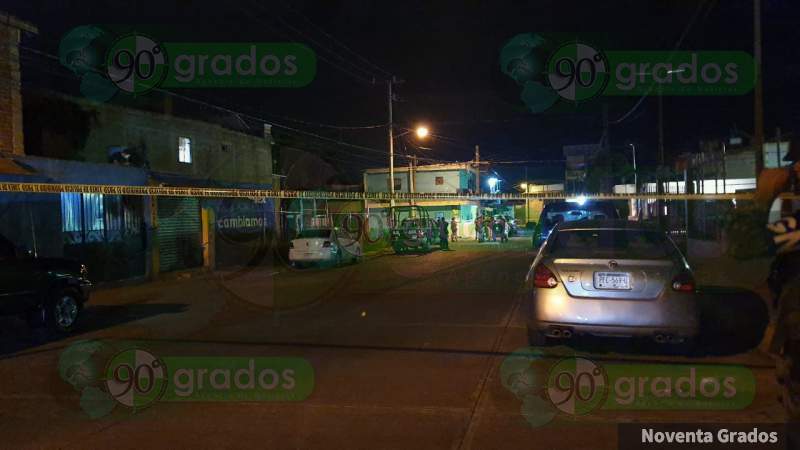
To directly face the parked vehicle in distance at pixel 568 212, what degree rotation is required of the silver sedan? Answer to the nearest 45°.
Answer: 0° — it already faces it

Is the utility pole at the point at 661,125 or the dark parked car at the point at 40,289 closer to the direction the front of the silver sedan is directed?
the utility pole

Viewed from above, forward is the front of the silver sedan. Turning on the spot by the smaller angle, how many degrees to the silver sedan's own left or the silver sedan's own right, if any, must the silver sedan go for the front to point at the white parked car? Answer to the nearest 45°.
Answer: approximately 45° to the silver sedan's own left

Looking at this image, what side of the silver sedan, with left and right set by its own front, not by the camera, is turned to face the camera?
back

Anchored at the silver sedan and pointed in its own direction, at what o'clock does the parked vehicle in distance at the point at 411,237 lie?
The parked vehicle in distance is roughly at 11 o'clock from the silver sedan.
